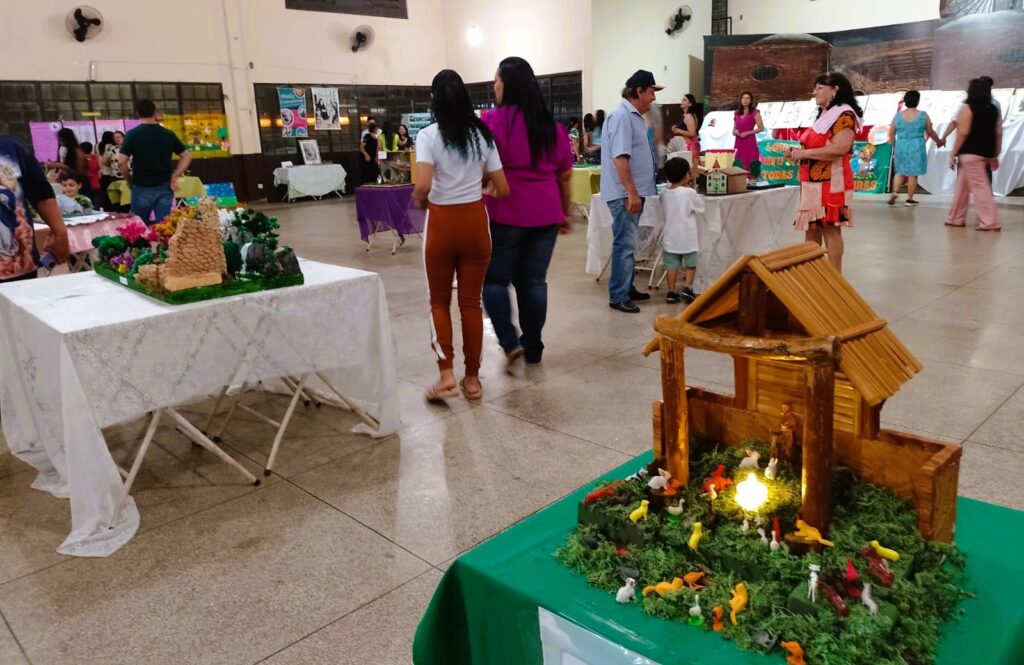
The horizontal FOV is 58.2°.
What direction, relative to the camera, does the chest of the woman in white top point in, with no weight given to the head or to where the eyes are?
away from the camera

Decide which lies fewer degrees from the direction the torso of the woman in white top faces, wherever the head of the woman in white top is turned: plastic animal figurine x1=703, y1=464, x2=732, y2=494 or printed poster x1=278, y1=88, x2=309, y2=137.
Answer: the printed poster

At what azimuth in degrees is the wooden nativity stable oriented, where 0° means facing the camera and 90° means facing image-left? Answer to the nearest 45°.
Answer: approximately 45°

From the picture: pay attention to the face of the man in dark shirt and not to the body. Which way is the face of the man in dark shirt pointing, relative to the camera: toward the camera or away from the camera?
away from the camera

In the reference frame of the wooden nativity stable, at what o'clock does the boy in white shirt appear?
The boy in white shirt is roughly at 4 o'clock from the wooden nativity stable.

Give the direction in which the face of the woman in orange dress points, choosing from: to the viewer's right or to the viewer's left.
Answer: to the viewer's left
